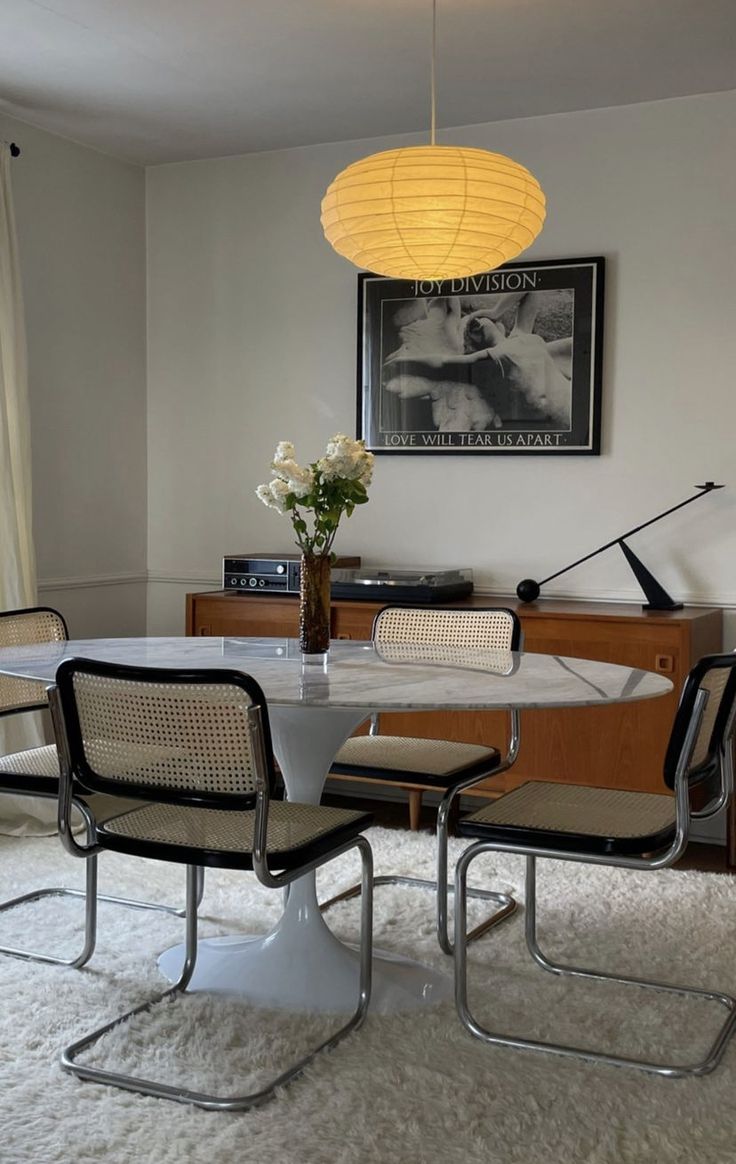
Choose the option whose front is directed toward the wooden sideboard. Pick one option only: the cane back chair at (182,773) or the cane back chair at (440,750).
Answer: the cane back chair at (182,773)

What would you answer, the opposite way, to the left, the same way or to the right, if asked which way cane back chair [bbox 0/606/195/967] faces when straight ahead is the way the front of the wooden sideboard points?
to the left

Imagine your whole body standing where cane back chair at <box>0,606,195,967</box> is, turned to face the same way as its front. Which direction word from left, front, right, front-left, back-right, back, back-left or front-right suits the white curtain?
back-left

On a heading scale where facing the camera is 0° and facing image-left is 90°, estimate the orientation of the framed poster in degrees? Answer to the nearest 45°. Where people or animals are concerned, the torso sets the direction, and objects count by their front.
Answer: approximately 45°

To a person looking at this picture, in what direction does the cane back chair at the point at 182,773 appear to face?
facing away from the viewer and to the right of the viewer

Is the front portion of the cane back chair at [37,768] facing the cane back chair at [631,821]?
yes
